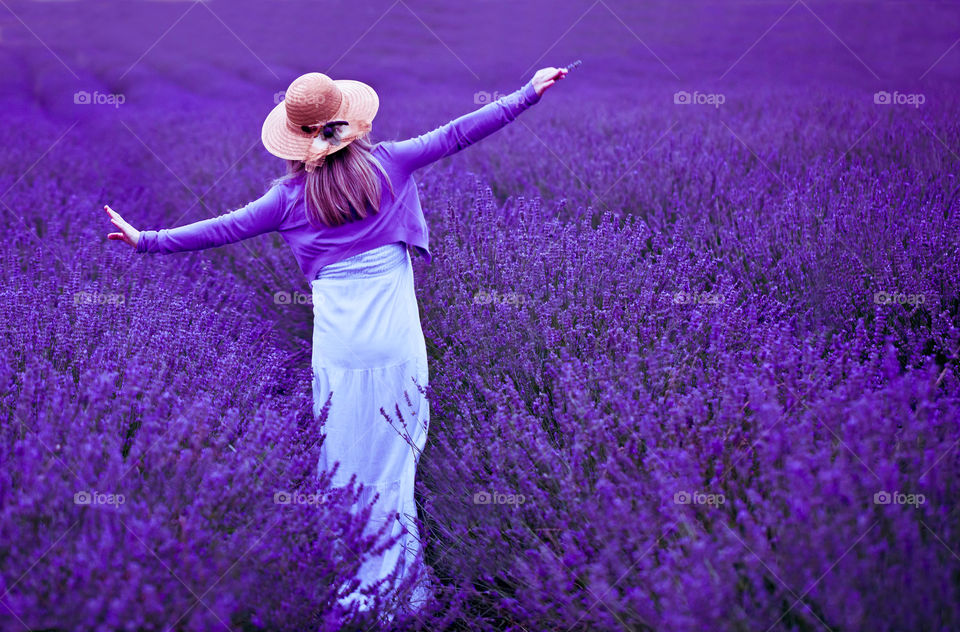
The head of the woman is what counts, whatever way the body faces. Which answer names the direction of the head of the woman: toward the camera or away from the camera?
away from the camera

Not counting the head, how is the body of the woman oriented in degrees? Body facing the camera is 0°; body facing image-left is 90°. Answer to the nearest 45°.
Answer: approximately 180°
